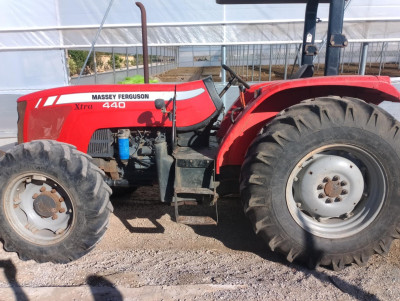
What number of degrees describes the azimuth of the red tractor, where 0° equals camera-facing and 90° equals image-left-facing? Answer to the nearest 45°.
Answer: approximately 90°

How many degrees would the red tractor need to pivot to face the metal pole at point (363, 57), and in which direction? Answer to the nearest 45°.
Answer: approximately 135° to its right
